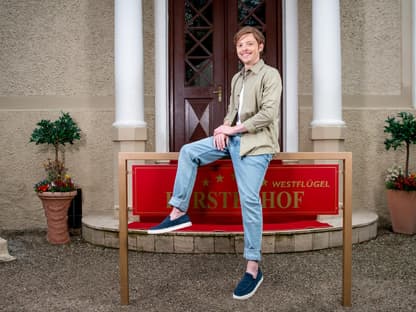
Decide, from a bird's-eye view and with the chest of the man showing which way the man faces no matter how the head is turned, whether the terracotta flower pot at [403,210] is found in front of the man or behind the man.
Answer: behind

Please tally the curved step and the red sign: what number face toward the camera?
2

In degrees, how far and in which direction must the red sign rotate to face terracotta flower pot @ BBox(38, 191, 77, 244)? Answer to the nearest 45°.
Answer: approximately 90° to its right

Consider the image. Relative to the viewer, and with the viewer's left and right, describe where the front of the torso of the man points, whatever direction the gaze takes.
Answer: facing the viewer and to the left of the viewer

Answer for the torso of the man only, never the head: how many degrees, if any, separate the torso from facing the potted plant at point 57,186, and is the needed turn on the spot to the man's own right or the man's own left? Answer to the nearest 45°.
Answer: approximately 90° to the man's own right

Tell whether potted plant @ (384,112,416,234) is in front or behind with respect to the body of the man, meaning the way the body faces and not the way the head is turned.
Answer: behind

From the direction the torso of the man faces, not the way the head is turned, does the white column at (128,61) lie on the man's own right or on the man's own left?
on the man's own right
